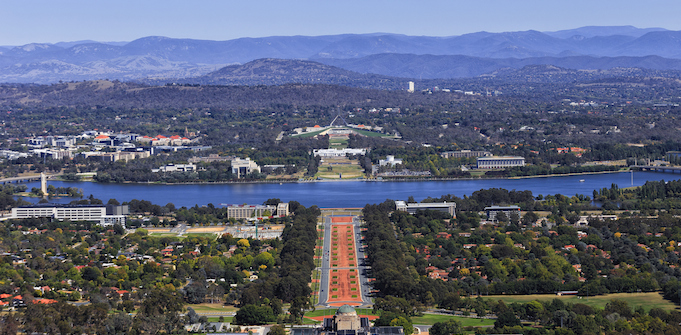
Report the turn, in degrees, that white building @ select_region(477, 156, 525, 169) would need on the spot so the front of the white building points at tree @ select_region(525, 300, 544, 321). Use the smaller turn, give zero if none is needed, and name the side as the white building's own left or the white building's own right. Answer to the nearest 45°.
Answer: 0° — it already faces it

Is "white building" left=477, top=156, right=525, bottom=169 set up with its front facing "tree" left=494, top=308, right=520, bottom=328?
yes

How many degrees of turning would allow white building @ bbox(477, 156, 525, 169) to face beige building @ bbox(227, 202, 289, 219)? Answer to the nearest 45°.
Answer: approximately 45° to its right

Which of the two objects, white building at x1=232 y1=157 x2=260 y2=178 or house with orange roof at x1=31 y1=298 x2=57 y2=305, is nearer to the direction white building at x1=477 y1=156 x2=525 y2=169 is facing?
the house with orange roof

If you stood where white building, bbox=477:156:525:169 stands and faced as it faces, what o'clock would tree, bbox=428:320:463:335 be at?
The tree is roughly at 12 o'clock from the white building.

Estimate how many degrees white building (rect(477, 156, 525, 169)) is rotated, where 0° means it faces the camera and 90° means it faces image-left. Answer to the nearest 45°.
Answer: approximately 0°

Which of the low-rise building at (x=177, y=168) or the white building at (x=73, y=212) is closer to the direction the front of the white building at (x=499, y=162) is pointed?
the white building

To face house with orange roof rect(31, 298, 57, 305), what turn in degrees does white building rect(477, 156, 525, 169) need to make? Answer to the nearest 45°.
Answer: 0° — it already faces it

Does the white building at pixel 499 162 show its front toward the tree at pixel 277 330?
yes

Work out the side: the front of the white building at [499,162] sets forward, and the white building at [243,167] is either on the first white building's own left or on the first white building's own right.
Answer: on the first white building's own right

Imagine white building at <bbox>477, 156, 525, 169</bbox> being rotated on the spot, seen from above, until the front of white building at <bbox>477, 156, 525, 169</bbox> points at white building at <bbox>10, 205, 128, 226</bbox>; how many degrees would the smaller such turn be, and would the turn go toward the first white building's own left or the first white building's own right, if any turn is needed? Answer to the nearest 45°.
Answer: approximately 45° to the first white building's own right
